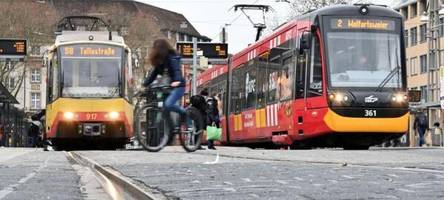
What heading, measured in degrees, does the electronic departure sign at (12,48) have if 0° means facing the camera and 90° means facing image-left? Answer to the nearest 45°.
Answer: approximately 0°

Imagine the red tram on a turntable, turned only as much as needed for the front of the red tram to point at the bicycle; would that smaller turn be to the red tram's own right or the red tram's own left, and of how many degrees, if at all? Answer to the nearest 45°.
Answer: approximately 90° to the red tram's own right

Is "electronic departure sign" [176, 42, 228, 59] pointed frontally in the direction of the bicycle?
yes

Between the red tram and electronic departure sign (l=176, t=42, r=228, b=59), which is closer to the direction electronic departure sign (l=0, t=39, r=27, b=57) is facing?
the red tram

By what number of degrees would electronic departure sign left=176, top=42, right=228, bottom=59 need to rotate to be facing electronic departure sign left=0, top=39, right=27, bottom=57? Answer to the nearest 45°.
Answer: approximately 90° to its right

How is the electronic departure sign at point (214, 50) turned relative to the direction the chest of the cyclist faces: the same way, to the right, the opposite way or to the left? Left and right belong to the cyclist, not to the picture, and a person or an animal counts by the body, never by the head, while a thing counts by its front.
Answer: to the left

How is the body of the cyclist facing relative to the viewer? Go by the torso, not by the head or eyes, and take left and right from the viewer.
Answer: facing to the left of the viewer

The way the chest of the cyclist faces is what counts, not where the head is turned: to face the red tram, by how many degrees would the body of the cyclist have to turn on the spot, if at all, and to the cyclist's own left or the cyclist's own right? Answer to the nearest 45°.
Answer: approximately 135° to the cyclist's own right

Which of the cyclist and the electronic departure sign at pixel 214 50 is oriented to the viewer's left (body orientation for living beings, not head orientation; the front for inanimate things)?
the cyclist

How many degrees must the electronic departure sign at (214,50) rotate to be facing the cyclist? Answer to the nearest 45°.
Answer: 0° — it already faces them

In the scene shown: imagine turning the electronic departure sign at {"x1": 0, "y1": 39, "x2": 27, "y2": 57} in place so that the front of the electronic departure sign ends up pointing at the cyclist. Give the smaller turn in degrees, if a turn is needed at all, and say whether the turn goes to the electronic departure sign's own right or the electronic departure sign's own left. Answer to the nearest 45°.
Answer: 0° — it already faces them
